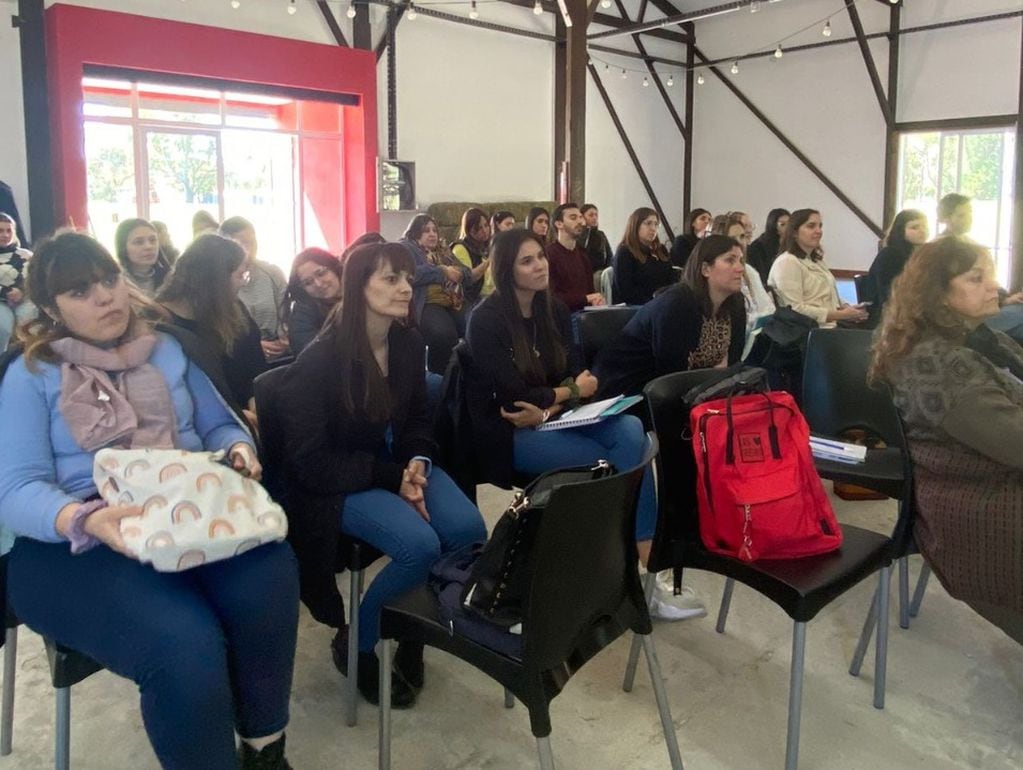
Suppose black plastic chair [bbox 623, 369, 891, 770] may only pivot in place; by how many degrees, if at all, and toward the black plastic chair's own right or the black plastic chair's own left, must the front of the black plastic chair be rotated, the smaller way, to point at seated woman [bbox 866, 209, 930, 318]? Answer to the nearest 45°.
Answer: approximately 135° to the black plastic chair's own left

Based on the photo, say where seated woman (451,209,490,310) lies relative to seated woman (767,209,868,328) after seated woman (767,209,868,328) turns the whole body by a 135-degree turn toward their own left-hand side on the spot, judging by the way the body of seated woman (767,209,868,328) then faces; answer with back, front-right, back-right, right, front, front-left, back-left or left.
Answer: front-left

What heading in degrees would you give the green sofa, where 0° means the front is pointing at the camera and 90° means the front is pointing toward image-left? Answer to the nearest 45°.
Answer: approximately 0°

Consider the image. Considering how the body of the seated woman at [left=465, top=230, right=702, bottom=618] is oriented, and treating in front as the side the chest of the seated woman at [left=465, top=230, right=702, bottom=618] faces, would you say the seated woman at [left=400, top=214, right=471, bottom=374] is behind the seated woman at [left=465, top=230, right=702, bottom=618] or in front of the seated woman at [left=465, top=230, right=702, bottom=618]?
behind

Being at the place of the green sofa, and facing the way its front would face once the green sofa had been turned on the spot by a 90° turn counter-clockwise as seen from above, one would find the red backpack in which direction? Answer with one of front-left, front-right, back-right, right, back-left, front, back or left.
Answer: right

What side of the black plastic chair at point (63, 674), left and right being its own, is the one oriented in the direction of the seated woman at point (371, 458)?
left

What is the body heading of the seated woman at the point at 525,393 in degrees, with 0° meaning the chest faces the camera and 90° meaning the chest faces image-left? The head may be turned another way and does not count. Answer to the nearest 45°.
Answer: approximately 315°

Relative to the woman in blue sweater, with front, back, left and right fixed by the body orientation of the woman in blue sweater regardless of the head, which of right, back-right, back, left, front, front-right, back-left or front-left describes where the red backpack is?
front-left

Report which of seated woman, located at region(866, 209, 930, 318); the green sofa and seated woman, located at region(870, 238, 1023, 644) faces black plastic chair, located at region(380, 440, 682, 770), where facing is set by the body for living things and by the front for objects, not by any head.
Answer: the green sofa

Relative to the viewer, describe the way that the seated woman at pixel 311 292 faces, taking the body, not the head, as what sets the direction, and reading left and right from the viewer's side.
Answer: facing the viewer and to the right of the viewer

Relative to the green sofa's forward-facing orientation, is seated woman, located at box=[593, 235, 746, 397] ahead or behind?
ahead
